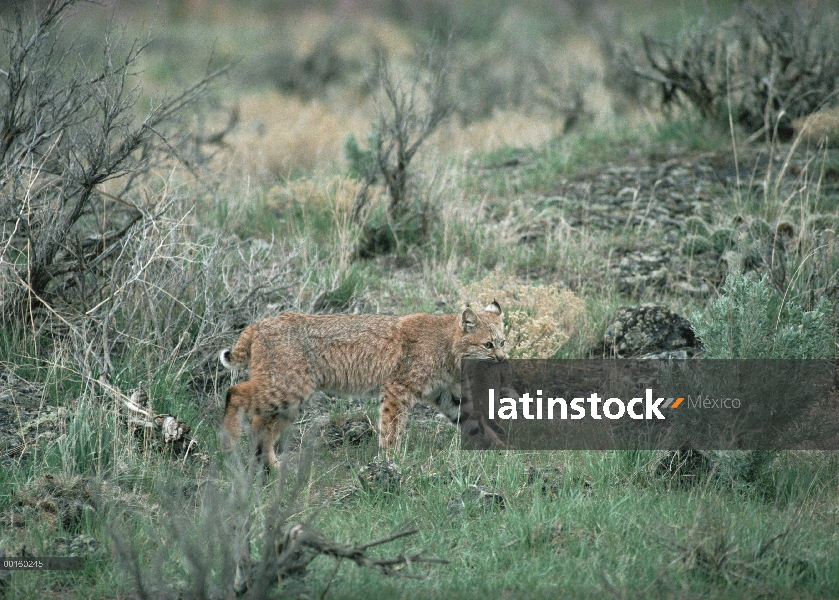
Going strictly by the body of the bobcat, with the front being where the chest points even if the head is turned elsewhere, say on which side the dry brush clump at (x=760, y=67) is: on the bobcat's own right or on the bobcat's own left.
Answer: on the bobcat's own left

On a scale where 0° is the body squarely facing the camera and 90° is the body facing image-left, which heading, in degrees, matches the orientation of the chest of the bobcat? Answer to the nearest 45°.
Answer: approximately 270°

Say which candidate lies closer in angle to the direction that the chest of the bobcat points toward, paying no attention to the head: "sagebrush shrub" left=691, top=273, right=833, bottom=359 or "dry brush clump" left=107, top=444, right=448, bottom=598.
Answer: the sagebrush shrub

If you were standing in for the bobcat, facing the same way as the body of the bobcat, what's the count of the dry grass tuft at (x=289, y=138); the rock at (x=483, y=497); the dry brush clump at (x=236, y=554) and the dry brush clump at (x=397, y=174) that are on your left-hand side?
2

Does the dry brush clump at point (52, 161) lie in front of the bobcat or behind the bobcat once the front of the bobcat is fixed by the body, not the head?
behind

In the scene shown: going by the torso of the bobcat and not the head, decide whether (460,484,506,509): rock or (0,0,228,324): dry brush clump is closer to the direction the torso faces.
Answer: the rock

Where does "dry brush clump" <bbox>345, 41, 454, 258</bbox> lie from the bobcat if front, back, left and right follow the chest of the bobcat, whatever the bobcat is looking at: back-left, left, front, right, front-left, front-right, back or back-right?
left

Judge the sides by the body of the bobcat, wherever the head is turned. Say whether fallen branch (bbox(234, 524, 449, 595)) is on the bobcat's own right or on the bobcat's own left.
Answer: on the bobcat's own right

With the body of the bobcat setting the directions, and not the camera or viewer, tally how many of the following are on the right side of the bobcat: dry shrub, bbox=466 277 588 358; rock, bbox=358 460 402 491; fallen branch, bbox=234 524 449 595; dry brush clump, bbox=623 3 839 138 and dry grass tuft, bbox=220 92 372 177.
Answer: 2

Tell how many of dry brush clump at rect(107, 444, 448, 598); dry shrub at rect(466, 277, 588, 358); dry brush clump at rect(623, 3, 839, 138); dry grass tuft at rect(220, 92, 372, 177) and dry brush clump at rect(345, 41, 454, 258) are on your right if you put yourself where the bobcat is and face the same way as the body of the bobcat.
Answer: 1
